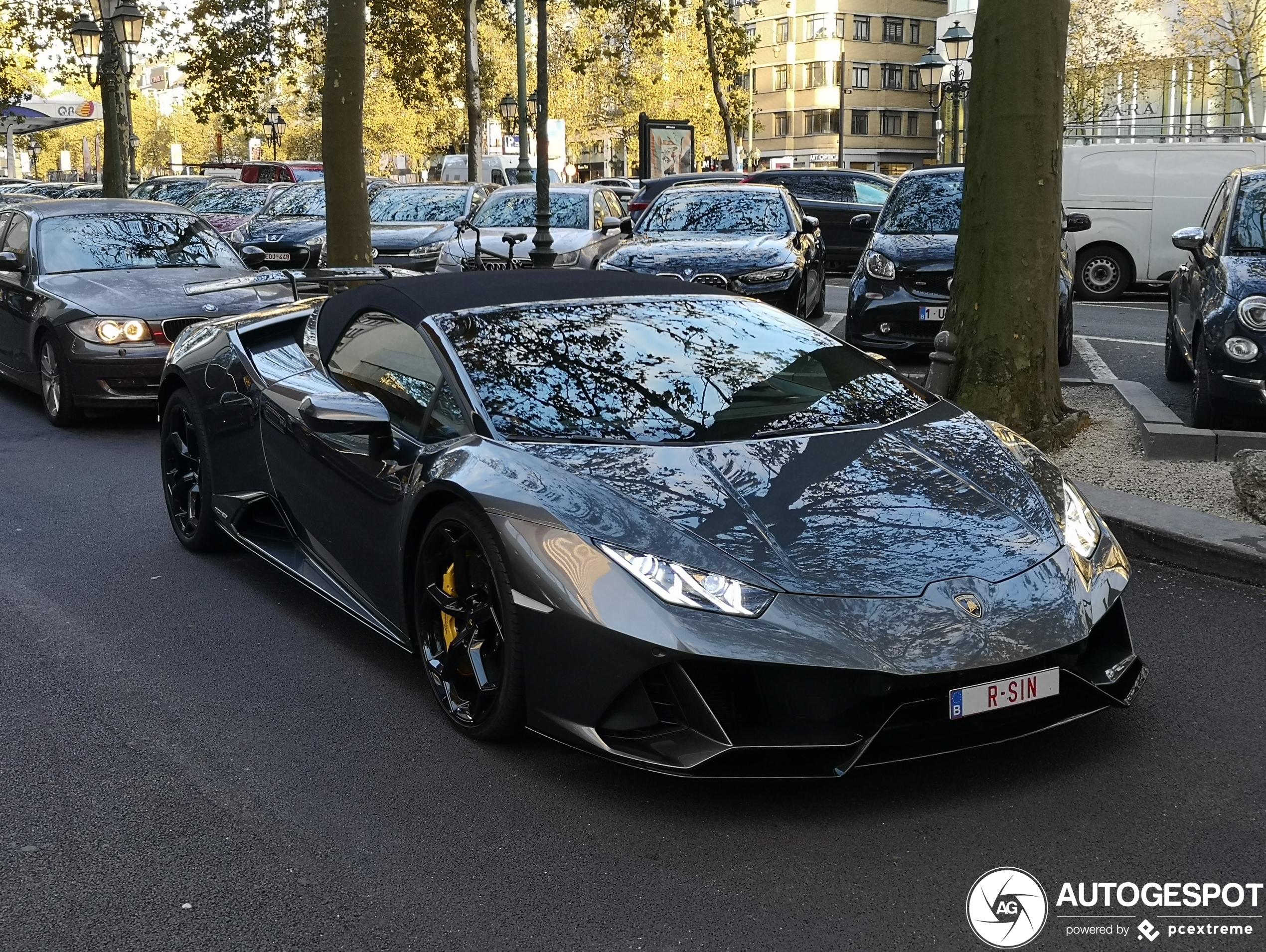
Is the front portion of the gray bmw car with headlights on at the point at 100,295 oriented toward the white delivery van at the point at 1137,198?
no

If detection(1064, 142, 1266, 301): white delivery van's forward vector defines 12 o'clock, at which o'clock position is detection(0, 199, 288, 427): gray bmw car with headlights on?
The gray bmw car with headlights on is roughly at 4 o'clock from the white delivery van.

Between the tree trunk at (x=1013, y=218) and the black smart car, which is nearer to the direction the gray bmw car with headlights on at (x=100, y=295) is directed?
the tree trunk

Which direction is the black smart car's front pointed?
toward the camera

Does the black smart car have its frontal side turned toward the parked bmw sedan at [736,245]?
no

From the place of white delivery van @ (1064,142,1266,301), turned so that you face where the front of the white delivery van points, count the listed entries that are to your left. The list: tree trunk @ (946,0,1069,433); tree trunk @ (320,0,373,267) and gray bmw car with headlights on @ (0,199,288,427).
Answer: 0

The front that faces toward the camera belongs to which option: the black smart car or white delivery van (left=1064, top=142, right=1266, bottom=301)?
the black smart car

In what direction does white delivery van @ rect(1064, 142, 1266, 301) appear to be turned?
to the viewer's right

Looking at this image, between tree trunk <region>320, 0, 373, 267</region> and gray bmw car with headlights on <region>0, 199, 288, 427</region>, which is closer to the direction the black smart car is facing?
the gray bmw car with headlights on

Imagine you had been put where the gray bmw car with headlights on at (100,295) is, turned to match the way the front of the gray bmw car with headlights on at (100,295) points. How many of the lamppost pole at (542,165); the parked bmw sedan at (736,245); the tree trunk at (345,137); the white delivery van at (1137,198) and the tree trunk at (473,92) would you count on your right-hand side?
0

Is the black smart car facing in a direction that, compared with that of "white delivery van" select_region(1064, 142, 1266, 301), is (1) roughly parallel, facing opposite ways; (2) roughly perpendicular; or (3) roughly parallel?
roughly perpendicular

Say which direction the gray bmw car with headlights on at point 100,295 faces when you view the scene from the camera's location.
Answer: facing the viewer and to the right of the viewer

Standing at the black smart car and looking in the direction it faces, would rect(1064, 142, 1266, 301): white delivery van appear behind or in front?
behind
